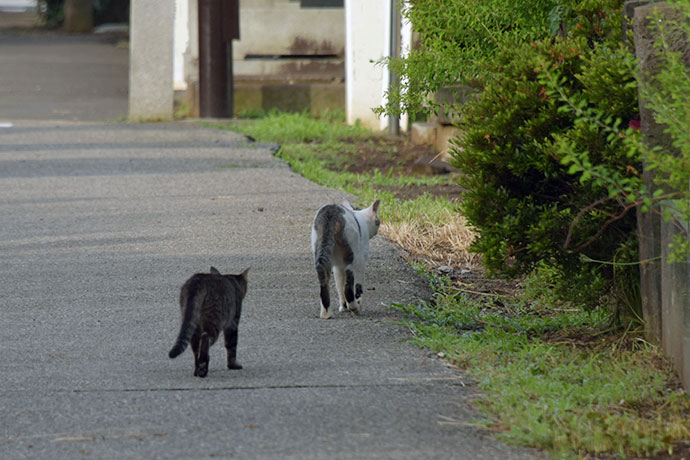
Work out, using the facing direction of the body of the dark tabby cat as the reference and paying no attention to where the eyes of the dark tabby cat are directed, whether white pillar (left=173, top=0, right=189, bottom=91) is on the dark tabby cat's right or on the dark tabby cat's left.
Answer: on the dark tabby cat's left

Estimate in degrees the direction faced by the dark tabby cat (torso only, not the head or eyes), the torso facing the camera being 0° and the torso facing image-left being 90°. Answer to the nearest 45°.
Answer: approximately 225°

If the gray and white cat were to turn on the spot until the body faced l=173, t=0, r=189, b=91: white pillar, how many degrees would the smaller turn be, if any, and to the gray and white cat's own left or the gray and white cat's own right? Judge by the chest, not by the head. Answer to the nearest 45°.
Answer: approximately 45° to the gray and white cat's own left

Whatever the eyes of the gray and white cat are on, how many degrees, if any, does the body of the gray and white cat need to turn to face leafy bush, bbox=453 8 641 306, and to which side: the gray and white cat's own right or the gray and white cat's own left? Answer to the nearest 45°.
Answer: approximately 90° to the gray and white cat's own right

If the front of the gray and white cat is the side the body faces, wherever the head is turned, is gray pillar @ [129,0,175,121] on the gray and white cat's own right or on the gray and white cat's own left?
on the gray and white cat's own left

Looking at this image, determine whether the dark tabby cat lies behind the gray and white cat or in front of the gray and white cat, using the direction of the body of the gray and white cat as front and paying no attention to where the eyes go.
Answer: behind

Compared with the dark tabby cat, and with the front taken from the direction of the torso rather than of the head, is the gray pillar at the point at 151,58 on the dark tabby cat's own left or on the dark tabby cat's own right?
on the dark tabby cat's own left

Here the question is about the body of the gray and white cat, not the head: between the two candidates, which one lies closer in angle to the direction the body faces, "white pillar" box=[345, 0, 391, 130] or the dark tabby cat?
the white pillar

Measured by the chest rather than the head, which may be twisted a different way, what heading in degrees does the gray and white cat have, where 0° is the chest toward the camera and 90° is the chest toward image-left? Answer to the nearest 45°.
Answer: approximately 225°
